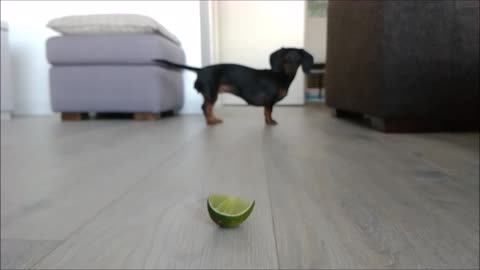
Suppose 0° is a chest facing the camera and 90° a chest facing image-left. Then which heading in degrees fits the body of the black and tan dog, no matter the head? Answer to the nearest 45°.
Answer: approximately 270°

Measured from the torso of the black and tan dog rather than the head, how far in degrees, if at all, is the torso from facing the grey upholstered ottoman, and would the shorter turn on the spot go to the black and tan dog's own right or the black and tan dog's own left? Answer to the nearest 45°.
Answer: approximately 135° to the black and tan dog's own left
